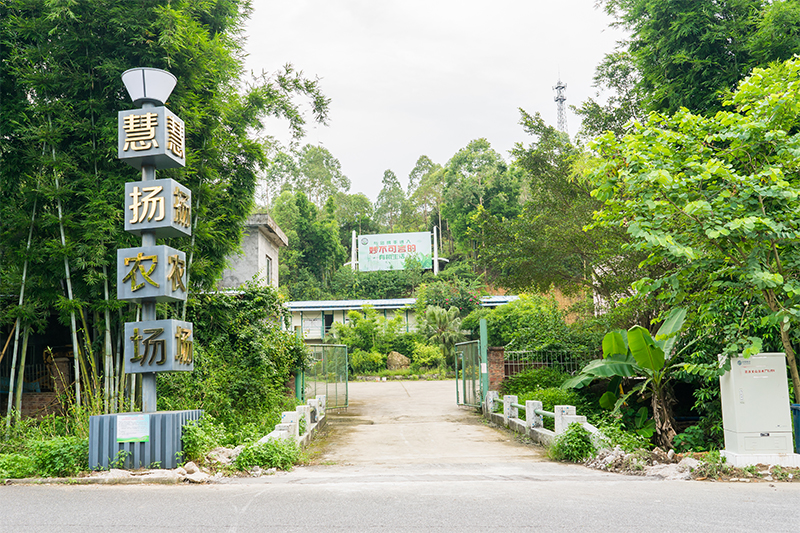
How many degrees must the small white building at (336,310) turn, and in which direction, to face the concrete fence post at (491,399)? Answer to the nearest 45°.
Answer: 0° — it already faces it

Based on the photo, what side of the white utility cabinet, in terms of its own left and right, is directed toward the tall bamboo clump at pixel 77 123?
right

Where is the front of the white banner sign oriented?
toward the camera

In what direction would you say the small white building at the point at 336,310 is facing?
toward the camera

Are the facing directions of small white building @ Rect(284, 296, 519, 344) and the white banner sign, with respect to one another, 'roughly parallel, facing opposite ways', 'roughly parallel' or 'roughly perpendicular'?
roughly parallel

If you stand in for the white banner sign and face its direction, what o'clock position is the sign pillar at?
The sign pillar is roughly at 12 o'clock from the white banner sign.

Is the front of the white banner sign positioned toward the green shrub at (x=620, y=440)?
yes

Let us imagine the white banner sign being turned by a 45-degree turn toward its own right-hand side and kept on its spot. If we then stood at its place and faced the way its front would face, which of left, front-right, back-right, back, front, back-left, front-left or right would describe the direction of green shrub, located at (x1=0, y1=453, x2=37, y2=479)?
front-left

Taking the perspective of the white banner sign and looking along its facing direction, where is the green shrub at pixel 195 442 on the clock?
The green shrub is roughly at 12 o'clock from the white banner sign.

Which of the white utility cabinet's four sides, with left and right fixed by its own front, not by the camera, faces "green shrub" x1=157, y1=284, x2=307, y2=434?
right

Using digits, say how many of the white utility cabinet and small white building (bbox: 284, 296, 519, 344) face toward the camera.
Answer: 2

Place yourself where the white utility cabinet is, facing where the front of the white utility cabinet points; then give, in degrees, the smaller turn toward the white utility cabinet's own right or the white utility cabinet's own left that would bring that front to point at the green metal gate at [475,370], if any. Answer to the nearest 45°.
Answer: approximately 135° to the white utility cabinet's own right

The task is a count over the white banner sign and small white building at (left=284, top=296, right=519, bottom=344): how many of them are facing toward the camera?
2

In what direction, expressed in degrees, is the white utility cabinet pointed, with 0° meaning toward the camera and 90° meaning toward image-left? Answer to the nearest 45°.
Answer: approximately 0°

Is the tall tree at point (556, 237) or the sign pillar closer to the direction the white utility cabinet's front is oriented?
the sign pillar

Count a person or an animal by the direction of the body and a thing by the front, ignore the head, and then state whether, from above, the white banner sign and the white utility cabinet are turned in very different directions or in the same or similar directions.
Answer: same or similar directions
